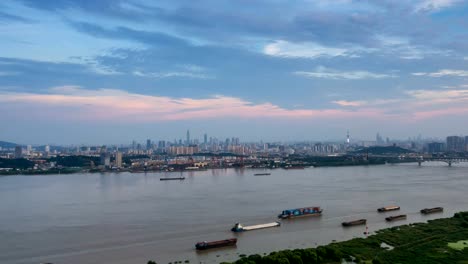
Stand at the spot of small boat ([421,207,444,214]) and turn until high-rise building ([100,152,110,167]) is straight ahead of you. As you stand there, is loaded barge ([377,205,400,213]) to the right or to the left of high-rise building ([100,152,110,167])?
left

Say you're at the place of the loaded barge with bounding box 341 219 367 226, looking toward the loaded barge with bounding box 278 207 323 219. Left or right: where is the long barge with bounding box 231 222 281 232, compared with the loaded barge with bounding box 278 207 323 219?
left

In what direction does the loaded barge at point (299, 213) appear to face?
to the viewer's right
